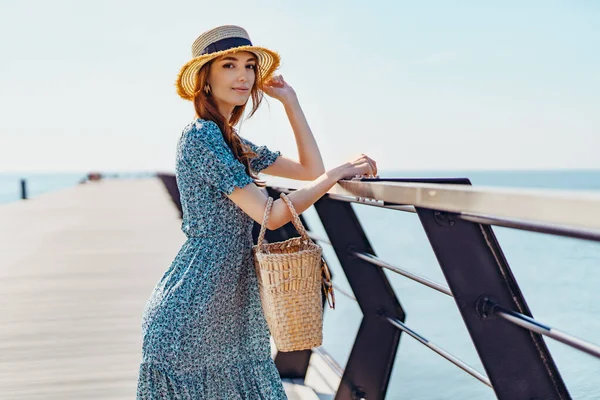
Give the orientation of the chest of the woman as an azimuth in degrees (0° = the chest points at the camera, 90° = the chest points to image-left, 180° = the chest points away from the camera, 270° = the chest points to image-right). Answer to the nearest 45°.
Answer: approximately 270°

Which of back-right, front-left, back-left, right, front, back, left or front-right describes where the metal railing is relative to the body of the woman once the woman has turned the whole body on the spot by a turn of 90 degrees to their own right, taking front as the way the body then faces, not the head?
front-left
